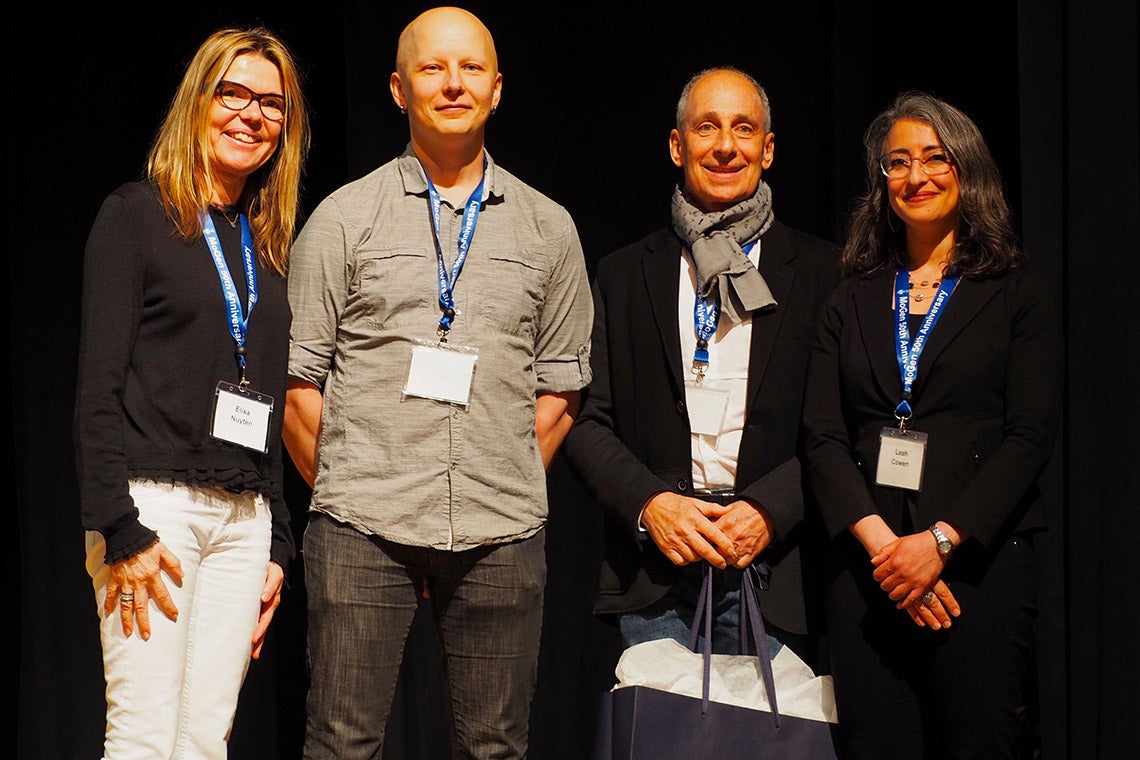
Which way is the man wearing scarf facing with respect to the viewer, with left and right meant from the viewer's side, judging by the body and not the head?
facing the viewer

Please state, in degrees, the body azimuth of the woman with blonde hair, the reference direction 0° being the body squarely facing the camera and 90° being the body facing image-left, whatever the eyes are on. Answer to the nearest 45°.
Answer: approximately 315°

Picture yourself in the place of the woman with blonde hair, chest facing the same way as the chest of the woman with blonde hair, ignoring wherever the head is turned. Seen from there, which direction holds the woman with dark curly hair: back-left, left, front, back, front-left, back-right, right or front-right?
front-left

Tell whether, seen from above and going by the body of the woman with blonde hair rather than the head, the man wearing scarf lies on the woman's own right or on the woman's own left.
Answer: on the woman's own left

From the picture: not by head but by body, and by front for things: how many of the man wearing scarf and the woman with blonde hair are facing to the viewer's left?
0

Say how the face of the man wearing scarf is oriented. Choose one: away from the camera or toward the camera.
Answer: toward the camera

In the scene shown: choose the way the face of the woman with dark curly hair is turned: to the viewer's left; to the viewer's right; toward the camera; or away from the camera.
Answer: toward the camera

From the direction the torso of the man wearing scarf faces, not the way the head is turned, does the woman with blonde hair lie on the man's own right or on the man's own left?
on the man's own right
